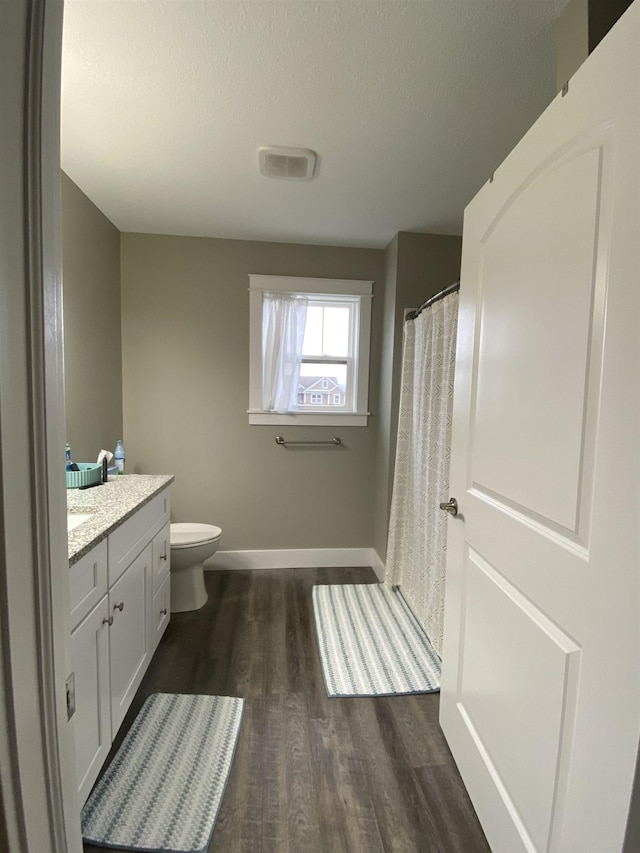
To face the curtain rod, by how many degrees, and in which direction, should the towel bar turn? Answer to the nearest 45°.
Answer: approximately 45° to its left

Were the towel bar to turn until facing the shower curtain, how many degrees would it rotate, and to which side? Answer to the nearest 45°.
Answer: approximately 45° to its left

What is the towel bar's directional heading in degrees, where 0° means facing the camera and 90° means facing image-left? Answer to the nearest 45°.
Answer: approximately 0°

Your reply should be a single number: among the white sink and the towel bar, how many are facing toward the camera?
1

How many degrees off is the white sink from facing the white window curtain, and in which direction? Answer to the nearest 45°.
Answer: approximately 45° to its left

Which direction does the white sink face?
to the viewer's right

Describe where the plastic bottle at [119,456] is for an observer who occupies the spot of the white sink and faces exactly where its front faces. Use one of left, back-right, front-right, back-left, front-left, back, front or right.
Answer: left

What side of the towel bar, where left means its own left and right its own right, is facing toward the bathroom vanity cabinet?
front

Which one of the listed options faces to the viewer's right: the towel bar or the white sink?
the white sink

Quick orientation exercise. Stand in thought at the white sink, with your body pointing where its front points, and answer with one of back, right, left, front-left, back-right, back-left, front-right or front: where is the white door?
front-right

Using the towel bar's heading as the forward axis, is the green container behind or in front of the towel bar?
in front

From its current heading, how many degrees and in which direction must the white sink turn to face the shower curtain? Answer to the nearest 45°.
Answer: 0° — it already faces it

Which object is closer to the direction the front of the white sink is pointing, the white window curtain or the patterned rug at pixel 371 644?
the patterned rug
